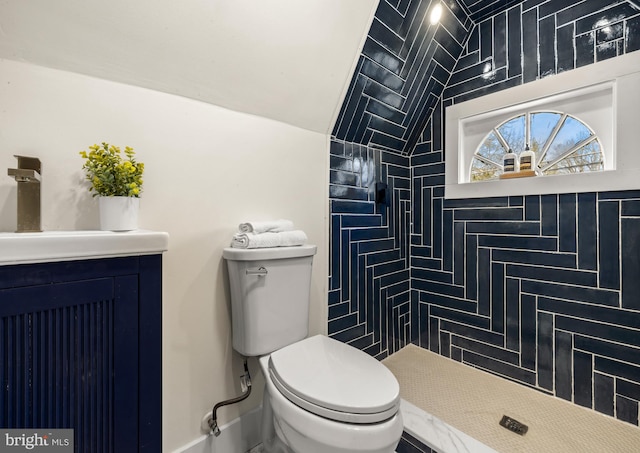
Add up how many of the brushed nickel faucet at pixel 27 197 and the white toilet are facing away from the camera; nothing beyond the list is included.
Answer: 0

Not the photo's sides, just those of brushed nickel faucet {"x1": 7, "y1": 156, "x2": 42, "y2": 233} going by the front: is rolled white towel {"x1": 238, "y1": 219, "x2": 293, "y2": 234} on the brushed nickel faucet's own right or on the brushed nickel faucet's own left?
on the brushed nickel faucet's own left

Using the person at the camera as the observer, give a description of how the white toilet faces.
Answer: facing the viewer and to the right of the viewer

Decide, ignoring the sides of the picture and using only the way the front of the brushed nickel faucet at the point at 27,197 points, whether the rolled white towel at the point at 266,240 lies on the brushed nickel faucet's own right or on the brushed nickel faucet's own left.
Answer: on the brushed nickel faucet's own left

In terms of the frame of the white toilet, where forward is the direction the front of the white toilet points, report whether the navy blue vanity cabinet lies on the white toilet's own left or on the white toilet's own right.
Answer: on the white toilet's own right
